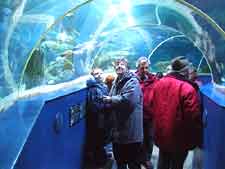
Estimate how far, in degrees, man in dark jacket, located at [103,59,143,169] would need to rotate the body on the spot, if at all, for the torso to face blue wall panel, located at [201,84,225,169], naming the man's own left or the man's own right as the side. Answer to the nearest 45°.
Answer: approximately 135° to the man's own left

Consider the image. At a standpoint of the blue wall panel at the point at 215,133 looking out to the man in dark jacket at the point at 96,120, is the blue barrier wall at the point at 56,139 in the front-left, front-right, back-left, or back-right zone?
front-left

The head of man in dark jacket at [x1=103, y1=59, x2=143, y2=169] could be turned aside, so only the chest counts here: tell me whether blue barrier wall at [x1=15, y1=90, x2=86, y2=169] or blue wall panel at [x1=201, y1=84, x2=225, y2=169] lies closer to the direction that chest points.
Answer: the blue barrier wall

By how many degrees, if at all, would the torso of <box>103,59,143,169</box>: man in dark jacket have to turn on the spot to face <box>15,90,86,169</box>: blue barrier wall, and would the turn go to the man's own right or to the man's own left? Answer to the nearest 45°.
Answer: approximately 45° to the man's own right

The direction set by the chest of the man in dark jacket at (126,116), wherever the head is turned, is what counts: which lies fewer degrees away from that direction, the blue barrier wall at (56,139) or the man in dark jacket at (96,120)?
the blue barrier wall

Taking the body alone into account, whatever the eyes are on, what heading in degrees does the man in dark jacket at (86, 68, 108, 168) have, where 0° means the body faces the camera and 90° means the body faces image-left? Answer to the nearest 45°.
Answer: approximately 315°

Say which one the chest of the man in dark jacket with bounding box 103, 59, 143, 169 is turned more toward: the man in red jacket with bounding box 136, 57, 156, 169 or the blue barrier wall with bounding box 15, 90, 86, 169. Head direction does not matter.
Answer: the blue barrier wall

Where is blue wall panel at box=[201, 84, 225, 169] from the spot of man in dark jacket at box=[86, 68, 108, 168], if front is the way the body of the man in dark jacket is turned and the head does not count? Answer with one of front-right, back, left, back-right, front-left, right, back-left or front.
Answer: front

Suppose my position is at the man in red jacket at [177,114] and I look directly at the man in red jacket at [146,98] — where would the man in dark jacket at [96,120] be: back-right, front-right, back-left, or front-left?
front-left

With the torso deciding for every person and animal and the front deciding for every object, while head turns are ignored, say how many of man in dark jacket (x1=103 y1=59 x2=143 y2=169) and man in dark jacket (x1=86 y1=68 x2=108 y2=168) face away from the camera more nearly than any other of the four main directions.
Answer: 0

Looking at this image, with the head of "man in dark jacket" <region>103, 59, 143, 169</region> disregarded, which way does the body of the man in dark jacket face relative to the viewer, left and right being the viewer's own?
facing the viewer and to the left of the viewer
